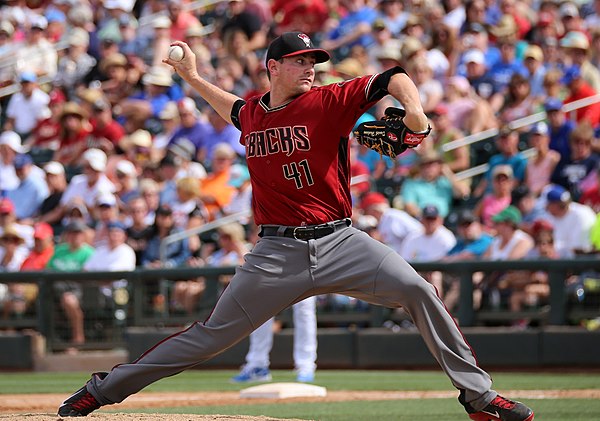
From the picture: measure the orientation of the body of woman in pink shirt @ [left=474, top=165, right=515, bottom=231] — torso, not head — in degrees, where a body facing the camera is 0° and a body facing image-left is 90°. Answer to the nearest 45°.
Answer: approximately 0°

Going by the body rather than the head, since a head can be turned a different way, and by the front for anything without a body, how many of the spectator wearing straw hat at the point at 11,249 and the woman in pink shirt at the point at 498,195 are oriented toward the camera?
2
